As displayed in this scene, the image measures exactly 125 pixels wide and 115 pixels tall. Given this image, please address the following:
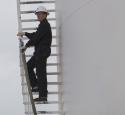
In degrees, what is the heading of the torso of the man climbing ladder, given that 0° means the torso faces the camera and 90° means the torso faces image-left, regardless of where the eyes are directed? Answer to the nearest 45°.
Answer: approximately 90°
